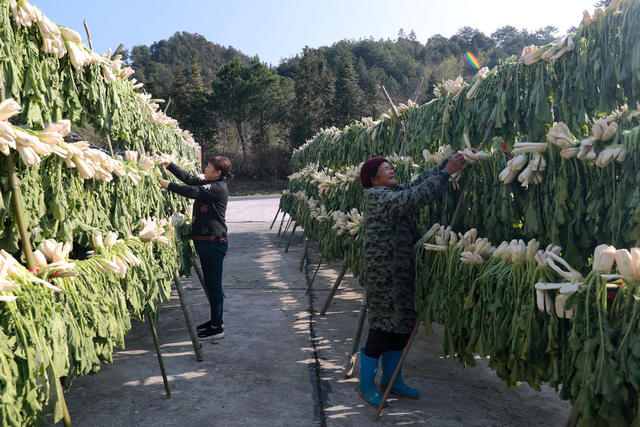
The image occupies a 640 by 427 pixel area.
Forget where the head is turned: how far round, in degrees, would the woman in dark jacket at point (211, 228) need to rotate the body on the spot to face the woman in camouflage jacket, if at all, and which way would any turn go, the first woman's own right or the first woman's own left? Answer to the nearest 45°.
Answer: approximately 135° to the first woman's own left

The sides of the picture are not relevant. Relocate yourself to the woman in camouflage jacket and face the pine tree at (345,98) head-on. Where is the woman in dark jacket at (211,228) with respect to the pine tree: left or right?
left

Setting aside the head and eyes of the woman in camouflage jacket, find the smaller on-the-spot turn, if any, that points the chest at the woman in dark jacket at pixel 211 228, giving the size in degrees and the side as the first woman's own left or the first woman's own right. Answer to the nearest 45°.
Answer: approximately 135° to the first woman's own left

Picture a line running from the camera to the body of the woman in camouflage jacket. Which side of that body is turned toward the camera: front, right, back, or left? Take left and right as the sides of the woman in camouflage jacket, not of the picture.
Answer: right

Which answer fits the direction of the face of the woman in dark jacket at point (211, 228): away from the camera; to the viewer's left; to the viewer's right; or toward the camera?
to the viewer's left

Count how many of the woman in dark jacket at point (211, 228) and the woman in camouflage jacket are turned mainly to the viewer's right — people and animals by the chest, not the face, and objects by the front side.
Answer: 1

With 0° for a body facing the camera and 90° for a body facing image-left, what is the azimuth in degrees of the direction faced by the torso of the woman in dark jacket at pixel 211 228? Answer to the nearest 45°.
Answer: approximately 90°

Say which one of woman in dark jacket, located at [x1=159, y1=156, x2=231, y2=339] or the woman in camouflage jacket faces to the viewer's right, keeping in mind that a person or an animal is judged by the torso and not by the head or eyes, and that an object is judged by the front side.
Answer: the woman in camouflage jacket

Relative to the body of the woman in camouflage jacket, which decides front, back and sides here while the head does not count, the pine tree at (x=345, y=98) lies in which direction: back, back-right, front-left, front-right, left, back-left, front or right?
left

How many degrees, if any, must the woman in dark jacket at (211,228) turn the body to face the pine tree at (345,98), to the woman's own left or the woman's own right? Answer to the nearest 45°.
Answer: approximately 90° to the woman's own right
